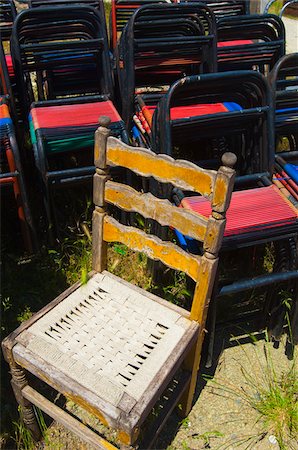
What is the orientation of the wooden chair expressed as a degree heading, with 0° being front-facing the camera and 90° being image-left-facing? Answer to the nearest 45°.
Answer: approximately 45°

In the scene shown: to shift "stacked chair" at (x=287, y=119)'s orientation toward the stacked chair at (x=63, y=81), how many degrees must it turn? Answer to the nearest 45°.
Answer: approximately 135° to its right

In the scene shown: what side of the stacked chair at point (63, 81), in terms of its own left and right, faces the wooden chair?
front

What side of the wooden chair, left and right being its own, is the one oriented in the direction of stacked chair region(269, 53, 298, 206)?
back

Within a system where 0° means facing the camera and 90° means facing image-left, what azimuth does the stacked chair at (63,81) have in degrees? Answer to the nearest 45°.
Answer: approximately 0°

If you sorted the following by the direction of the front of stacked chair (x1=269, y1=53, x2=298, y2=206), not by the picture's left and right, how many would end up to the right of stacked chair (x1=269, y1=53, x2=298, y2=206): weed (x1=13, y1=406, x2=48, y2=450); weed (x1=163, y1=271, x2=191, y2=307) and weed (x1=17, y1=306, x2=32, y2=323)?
3

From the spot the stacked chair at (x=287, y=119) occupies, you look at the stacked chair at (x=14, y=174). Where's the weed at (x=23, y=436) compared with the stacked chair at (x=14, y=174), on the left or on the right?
left

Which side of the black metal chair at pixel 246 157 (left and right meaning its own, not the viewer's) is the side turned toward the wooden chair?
right

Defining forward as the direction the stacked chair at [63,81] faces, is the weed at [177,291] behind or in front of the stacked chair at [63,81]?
in front
